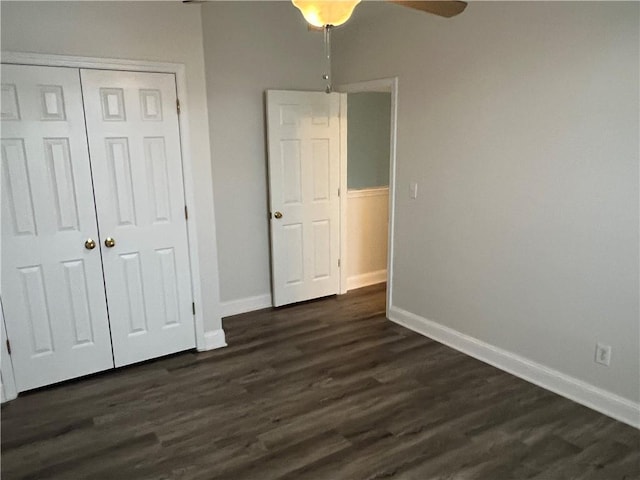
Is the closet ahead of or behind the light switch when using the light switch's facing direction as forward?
ahead

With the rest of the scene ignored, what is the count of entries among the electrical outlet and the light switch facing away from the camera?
0

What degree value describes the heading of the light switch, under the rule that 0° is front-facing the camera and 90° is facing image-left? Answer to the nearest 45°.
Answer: approximately 45°

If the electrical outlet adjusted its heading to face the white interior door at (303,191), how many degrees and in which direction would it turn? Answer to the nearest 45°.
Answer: approximately 45° to its right

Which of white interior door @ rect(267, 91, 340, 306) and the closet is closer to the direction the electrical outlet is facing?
the closet

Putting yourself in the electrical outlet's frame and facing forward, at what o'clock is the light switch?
The light switch is roughly at 2 o'clock from the electrical outlet.

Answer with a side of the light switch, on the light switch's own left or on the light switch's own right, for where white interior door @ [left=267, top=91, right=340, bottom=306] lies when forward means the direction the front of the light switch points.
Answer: on the light switch's own right

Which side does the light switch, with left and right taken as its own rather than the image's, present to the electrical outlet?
left

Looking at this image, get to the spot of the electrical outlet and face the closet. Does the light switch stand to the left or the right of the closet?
right

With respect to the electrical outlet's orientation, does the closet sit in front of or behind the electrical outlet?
in front

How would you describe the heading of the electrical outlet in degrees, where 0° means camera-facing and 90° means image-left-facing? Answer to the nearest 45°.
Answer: approximately 45°
